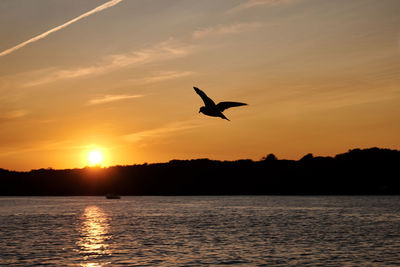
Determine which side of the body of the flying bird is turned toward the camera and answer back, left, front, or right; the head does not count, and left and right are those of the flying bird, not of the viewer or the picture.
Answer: left
